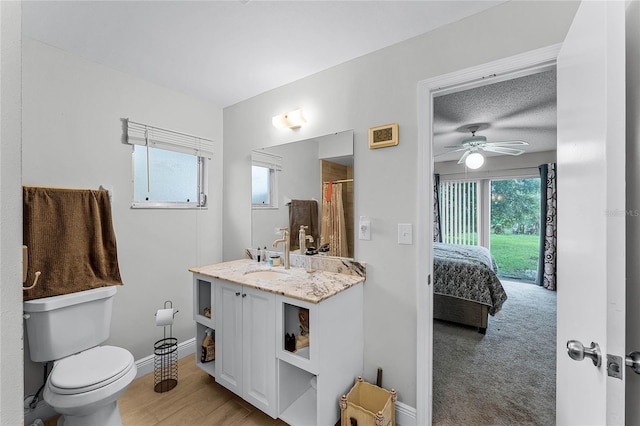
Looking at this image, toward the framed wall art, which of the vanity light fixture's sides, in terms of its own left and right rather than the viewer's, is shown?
left

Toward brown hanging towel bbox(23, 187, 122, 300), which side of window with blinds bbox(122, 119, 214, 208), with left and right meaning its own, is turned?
right

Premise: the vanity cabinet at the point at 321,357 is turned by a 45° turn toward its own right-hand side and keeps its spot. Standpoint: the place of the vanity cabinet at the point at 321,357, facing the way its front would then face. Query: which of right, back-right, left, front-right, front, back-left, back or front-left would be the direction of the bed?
back-right

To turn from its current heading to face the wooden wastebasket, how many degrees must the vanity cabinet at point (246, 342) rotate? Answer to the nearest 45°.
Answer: approximately 90° to its left

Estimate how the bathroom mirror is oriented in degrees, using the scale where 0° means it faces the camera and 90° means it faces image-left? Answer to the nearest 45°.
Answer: approximately 45°

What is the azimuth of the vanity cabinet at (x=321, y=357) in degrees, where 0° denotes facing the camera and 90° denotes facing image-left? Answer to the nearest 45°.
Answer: approximately 45°

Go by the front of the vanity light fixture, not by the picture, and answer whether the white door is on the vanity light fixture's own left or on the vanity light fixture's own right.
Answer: on the vanity light fixture's own left

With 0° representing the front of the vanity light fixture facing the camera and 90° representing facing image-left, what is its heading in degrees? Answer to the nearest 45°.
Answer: approximately 45°

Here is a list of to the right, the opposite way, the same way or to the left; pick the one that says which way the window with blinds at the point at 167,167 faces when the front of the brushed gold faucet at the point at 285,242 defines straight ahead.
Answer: to the left

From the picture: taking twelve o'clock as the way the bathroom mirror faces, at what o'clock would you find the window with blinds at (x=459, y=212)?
The window with blinds is roughly at 6 o'clock from the bathroom mirror.

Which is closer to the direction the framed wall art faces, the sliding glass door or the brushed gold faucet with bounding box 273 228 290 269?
the brushed gold faucet
